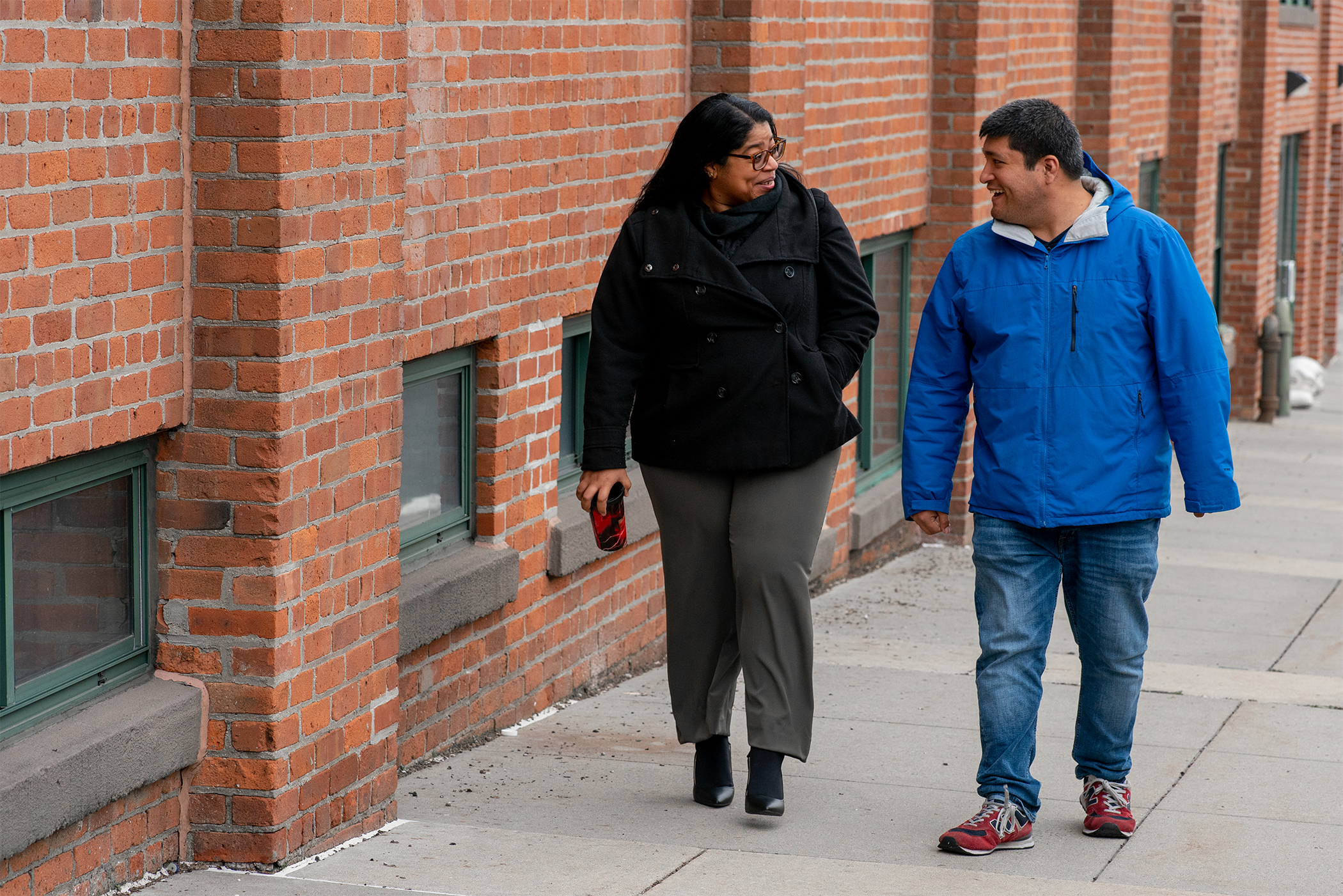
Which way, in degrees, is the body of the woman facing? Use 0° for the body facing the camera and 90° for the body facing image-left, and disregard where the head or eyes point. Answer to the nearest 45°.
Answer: approximately 0°

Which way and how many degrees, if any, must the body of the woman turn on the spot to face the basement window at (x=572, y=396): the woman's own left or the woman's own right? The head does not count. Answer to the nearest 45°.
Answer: approximately 180°

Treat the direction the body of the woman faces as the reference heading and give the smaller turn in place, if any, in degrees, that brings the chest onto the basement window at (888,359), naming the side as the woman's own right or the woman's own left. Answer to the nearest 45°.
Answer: approximately 180°

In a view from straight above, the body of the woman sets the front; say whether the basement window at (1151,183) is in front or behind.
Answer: behind
